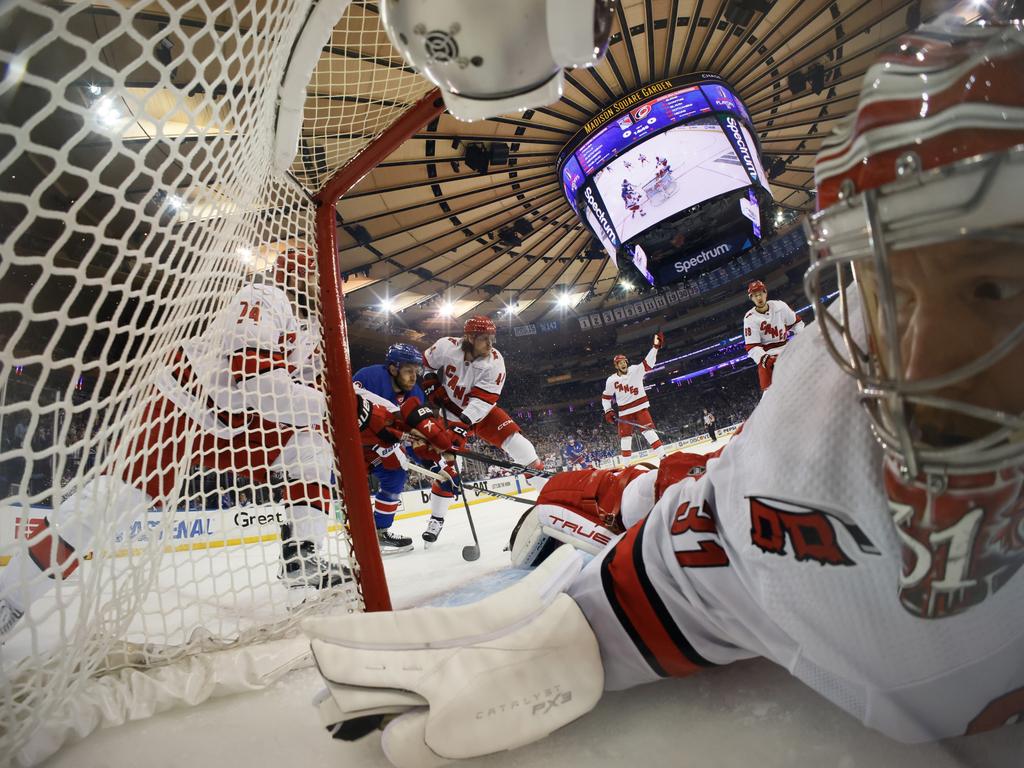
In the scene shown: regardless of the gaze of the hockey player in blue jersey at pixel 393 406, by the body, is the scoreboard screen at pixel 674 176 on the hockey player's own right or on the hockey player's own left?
on the hockey player's own left

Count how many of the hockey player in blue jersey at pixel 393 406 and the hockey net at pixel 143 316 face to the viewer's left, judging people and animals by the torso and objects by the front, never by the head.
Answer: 0

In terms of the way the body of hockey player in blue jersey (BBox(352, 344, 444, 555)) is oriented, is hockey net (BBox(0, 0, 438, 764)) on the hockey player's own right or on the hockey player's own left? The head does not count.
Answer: on the hockey player's own right

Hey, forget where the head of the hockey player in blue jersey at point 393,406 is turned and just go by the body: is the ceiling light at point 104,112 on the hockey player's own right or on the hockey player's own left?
on the hockey player's own right

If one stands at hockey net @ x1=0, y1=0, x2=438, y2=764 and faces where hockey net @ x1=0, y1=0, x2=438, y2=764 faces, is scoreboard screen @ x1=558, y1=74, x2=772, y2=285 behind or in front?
in front

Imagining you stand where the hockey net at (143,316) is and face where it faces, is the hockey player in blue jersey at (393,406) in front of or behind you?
in front

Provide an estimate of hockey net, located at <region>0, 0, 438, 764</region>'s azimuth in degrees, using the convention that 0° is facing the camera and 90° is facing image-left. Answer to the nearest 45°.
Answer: approximately 225°
